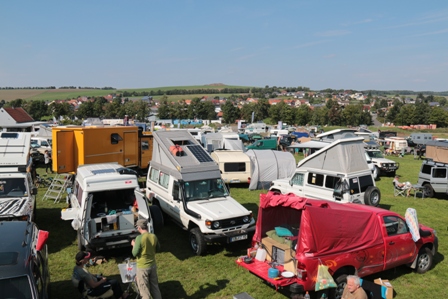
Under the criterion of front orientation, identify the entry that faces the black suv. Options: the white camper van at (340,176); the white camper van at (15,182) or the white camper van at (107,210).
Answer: the white camper van at (15,182)

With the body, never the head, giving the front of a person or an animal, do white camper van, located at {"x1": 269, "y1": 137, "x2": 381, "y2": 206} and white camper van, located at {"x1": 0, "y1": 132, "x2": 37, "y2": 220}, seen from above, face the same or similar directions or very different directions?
very different directions

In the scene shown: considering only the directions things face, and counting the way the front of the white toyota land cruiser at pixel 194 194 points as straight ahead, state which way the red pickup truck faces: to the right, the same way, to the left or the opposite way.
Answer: to the left

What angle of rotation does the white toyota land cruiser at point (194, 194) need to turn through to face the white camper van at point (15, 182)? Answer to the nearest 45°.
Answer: approximately 135° to its right

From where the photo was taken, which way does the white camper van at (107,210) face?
away from the camera

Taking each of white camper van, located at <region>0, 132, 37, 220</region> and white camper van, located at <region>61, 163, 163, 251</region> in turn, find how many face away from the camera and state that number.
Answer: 1

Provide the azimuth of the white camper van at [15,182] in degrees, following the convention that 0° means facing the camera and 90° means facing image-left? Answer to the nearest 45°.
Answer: approximately 0°

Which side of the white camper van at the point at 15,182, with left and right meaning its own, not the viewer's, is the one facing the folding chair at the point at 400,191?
left

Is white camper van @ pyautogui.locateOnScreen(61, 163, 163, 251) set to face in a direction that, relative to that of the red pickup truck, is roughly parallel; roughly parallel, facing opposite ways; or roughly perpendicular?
roughly perpendicular

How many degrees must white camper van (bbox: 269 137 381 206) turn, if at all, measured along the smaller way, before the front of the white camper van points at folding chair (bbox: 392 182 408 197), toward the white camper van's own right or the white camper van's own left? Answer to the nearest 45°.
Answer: approximately 90° to the white camper van's own right

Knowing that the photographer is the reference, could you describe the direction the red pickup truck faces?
facing away from the viewer and to the right of the viewer

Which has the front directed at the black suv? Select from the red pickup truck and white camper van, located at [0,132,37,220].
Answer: the white camper van
